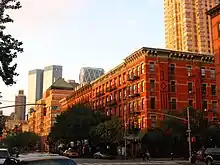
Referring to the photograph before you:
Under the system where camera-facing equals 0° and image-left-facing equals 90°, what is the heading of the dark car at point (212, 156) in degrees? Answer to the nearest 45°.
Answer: approximately 90°
